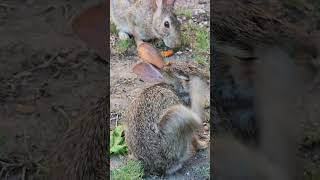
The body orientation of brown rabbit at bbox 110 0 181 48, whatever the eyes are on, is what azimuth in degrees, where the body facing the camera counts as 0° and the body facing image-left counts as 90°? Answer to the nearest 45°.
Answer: approximately 270°
